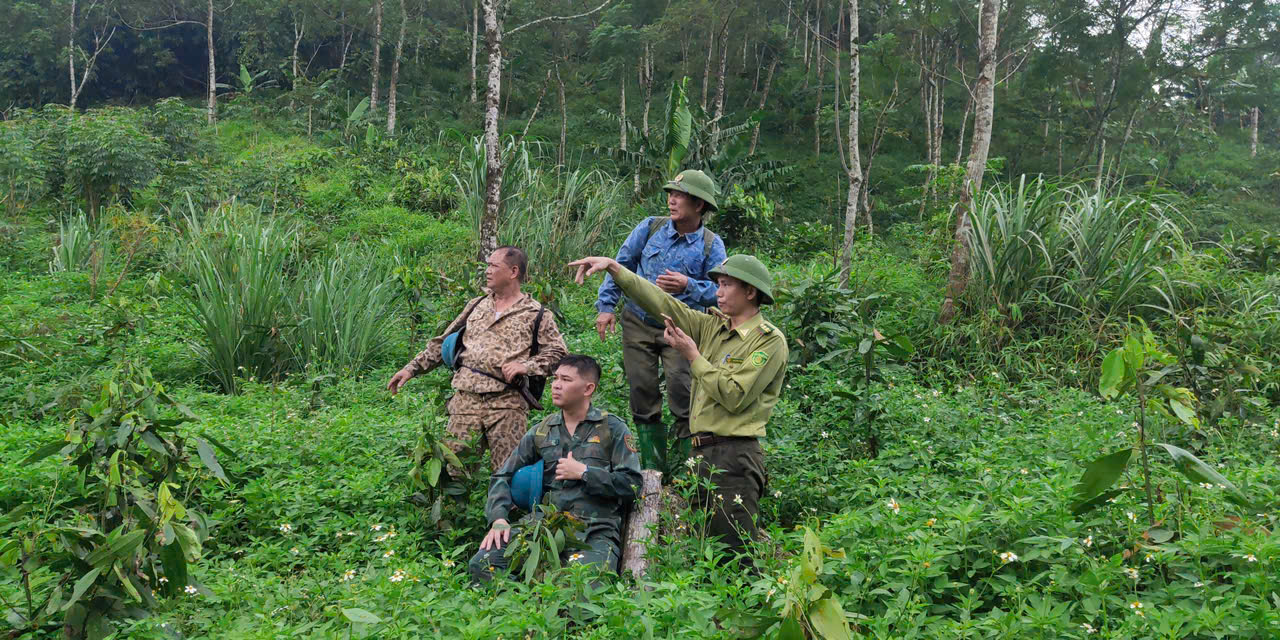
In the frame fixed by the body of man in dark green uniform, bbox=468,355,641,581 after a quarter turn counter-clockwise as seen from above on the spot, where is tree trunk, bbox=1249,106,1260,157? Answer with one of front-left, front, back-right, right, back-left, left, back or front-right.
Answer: left

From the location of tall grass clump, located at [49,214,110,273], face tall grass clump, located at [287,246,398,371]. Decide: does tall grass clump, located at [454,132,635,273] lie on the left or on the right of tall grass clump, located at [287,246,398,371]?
left

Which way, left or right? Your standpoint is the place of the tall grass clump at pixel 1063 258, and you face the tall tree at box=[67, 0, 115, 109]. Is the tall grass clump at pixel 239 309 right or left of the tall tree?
left

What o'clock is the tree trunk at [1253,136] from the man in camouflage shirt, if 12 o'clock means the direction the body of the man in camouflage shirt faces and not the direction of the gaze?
The tree trunk is roughly at 6 o'clock from the man in camouflage shirt.

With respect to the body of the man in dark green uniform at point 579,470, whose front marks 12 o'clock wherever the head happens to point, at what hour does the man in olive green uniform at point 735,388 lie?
the man in olive green uniform at point 735,388 is roughly at 8 o'clock from the man in dark green uniform at point 579,470.

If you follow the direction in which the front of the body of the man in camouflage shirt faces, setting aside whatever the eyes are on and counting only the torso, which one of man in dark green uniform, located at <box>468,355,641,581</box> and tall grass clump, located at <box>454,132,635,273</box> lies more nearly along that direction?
the man in dark green uniform

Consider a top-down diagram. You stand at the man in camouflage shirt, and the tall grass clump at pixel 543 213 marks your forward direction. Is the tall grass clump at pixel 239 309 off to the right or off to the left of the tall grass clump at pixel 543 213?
left

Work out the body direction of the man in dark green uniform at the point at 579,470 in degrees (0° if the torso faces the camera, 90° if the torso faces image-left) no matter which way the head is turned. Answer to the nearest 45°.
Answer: approximately 45°

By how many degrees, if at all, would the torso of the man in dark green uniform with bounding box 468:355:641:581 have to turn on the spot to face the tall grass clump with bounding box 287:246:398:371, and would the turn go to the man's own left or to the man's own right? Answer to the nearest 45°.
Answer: approximately 90° to the man's own right
